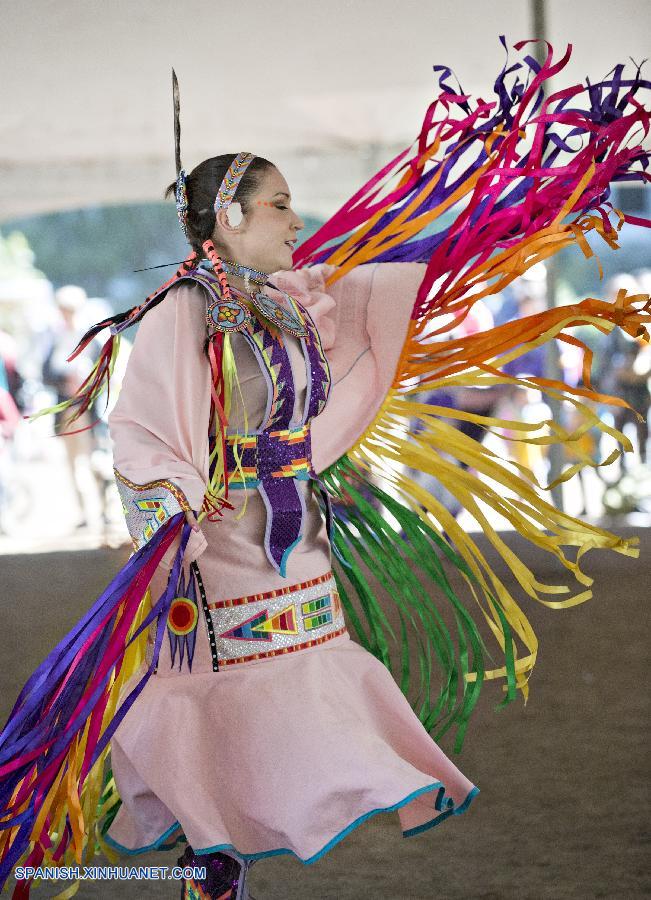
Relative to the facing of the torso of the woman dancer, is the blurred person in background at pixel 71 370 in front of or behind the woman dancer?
behind

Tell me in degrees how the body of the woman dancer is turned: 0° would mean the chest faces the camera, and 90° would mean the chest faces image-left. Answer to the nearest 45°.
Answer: approximately 315°

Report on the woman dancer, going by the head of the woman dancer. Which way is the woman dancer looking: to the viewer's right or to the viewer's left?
to the viewer's right
